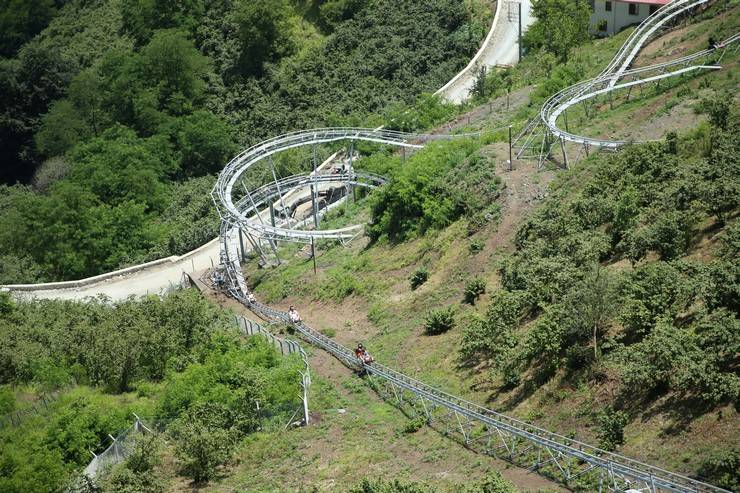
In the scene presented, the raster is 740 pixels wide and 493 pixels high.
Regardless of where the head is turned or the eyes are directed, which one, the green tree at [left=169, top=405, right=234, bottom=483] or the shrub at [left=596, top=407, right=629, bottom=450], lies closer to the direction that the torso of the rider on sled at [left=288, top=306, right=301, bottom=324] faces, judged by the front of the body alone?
the shrub

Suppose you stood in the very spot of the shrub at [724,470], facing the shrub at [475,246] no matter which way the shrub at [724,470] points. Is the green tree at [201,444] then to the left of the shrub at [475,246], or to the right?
left

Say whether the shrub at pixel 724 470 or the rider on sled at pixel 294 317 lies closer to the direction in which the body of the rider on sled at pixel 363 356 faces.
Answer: the shrub

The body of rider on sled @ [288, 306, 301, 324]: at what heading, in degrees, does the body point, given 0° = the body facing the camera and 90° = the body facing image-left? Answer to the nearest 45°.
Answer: approximately 315°

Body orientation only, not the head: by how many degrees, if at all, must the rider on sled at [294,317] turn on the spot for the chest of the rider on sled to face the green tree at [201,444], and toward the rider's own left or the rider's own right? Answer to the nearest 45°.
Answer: approximately 45° to the rider's own right

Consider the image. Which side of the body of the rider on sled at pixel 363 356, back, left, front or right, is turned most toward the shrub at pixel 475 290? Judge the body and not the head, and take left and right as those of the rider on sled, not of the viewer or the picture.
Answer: left

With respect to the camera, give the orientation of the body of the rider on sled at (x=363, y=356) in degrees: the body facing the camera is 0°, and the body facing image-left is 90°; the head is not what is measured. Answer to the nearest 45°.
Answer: approximately 315°

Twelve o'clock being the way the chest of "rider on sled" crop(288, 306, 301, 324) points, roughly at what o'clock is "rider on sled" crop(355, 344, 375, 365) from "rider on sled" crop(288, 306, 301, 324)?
"rider on sled" crop(355, 344, 375, 365) is roughly at 1 o'clock from "rider on sled" crop(288, 306, 301, 324).
